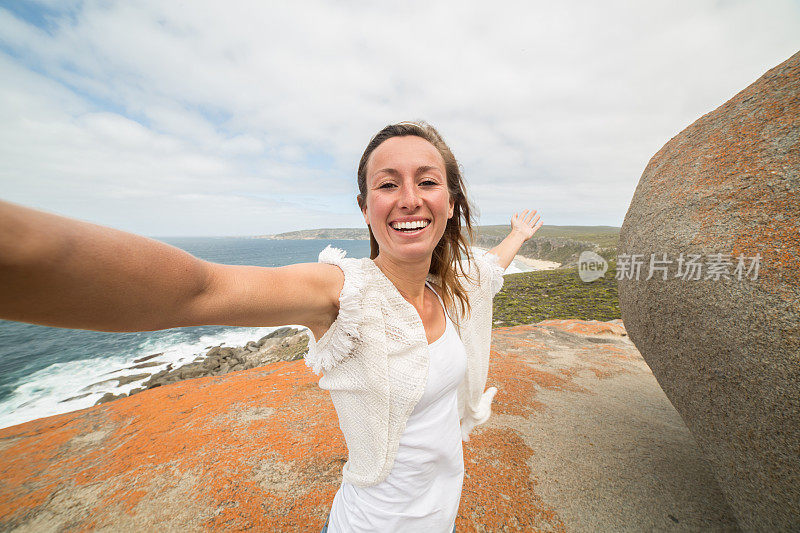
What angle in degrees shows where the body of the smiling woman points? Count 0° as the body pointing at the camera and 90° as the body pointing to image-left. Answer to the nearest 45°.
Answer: approximately 315°
